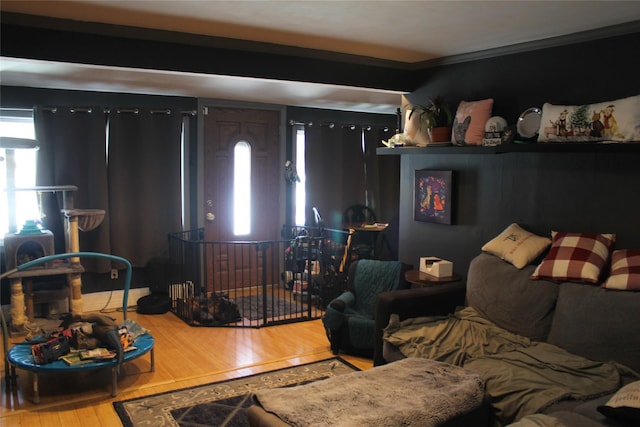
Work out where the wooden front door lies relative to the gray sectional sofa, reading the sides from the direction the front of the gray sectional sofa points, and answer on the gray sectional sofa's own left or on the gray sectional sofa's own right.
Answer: on the gray sectional sofa's own right

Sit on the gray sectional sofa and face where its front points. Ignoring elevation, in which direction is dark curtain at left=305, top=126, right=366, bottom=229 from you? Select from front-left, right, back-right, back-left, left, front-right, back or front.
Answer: right

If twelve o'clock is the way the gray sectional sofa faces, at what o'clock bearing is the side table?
The side table is roughly at 3 o'clock from the gray sectional sofa.

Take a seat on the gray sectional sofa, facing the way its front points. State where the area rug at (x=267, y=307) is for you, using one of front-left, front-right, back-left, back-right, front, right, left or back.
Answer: right

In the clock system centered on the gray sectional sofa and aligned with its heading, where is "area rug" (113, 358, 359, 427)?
The area rug is roughly at 1 o'clock from the gray sectional sofa.

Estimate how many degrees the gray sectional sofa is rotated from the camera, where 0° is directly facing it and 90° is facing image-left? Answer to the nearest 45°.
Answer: approximately 45°

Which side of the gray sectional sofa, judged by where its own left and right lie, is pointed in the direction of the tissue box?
right

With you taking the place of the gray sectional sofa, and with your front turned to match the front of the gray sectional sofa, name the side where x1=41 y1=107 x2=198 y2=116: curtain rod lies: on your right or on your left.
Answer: on your right

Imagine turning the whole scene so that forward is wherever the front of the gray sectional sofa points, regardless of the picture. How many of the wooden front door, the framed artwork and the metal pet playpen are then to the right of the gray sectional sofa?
3

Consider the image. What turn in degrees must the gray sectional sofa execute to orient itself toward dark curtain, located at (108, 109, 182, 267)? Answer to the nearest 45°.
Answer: approximately 45° to its right
